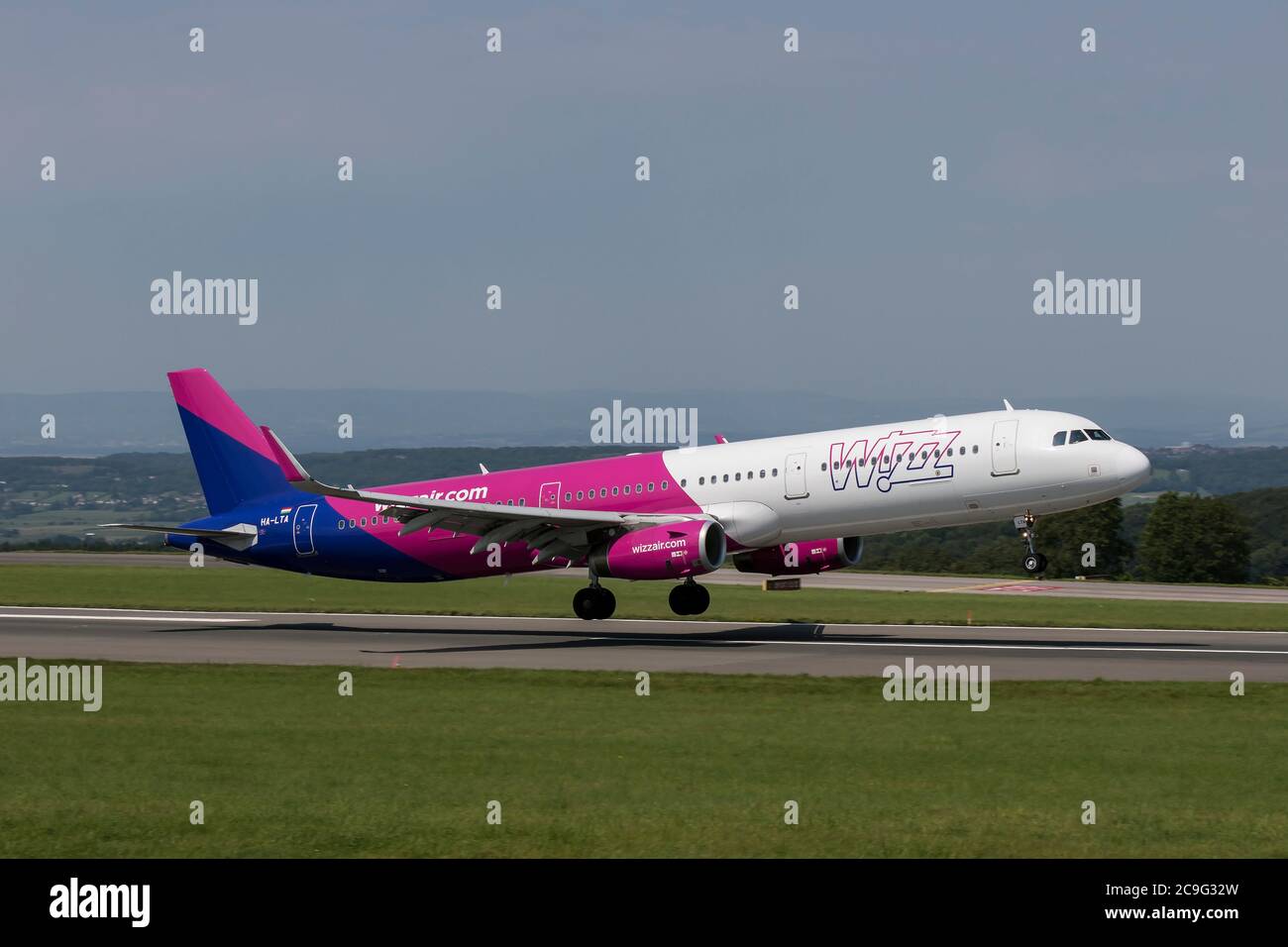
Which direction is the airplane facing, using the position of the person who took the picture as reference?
facing the viewer and to the right of the viewer
